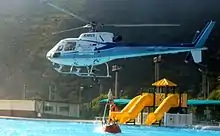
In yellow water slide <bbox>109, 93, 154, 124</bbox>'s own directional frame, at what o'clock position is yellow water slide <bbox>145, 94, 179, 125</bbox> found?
yellow water slide <bbox>145, 94, 179, 125</bbox> is roughly at 8 o'clock from yellow water slide <bbox>109, 93, 154, 124</bbox>.

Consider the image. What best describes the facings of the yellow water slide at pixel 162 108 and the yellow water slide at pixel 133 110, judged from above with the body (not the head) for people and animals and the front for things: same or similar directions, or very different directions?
same or similar directions

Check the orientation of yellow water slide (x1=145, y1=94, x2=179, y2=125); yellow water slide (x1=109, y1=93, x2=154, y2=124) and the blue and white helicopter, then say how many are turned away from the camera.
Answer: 0

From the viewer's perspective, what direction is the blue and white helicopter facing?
to the viewer's left

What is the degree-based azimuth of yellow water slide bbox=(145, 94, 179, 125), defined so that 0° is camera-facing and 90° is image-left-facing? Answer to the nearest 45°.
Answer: approximately 45°

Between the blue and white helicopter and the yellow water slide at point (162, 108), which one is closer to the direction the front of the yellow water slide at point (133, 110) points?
the blue and white helicopter

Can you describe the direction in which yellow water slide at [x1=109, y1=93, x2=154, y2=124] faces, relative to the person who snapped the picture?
facing the viewer and to the left of the viewer

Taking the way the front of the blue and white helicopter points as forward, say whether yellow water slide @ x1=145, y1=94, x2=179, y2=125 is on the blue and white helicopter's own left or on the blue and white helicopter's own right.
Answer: on the blue and white helicopter's own right

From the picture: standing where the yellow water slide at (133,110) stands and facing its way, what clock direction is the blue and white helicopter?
The blue and white helicopter is roughly at 11 o'clock from the yellow water slide.

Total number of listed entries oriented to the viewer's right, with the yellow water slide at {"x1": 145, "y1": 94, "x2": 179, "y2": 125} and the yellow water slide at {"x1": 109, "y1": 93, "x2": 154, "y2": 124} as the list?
0
